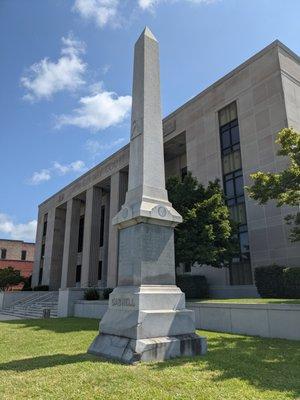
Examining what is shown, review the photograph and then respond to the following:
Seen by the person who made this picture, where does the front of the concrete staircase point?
facing the viewer and to the left of the viewer

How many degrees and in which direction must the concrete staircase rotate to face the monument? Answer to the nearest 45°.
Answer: approximately 45° to its left

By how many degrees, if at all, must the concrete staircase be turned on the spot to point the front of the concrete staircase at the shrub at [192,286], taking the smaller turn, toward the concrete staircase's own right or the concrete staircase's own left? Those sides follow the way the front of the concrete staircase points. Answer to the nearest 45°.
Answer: approximately 90° to the concrete staircase's own left

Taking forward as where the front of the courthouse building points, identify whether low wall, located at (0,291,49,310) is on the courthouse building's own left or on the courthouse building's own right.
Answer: on the courthouse building's own right

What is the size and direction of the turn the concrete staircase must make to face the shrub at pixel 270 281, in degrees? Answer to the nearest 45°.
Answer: approximately 90° to its left

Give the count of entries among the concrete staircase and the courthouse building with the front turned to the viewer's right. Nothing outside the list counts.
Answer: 0
